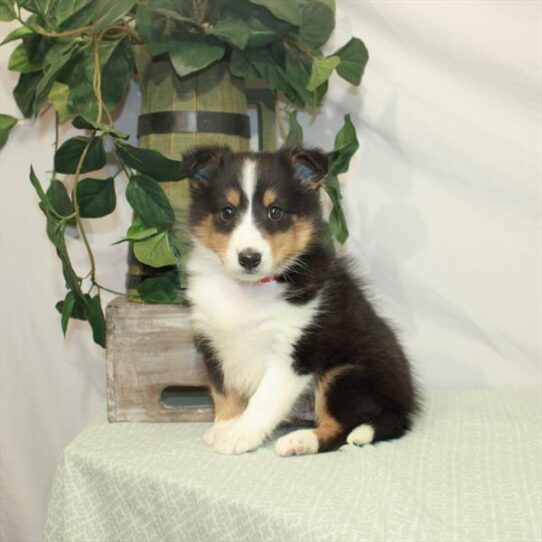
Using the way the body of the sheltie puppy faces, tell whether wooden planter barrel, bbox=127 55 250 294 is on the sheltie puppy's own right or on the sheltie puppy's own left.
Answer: on the sheltie puppy's own right

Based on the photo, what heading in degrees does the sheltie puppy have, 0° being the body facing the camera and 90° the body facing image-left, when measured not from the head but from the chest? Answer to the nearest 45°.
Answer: approximately 45°

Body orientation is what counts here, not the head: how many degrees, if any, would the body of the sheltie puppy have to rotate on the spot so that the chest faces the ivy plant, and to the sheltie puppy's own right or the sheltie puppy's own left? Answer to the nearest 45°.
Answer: approximately 90° to the sheltie puppy's own right
